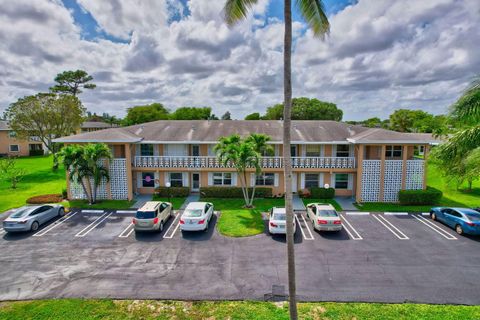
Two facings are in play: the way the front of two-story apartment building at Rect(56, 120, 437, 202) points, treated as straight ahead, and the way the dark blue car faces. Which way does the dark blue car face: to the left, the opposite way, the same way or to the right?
the opposite way

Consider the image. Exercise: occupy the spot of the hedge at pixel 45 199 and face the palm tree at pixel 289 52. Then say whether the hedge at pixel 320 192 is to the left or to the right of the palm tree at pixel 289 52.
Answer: left

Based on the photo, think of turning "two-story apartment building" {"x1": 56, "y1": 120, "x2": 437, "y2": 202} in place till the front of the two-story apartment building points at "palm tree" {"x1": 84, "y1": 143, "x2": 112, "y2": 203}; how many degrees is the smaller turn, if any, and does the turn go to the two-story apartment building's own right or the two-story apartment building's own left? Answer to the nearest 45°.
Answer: approximately 90° to the two-story apartment building's own right

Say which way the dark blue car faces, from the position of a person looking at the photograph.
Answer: facing away from the viewer and to the left of the viewer

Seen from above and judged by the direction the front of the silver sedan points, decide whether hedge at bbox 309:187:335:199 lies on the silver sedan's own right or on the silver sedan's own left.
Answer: on the silver sedan's own right

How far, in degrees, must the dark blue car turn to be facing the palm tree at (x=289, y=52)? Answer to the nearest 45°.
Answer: approximately 135° to its left

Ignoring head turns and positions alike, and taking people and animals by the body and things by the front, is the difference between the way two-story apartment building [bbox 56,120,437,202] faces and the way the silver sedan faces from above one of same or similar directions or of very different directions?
very different directions

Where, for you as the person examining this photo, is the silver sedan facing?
facing away from the viewer and to the right of the viewer

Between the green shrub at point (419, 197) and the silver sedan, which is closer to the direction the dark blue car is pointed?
the green shrub

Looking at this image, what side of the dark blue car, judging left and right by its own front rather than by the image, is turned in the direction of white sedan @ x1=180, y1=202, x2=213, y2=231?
left
